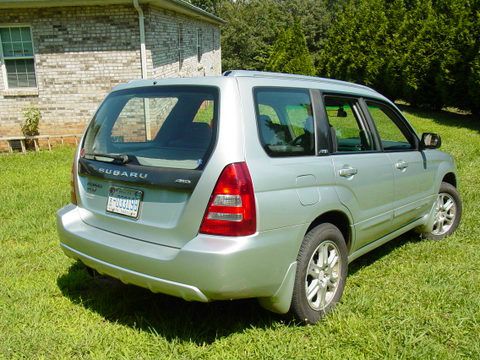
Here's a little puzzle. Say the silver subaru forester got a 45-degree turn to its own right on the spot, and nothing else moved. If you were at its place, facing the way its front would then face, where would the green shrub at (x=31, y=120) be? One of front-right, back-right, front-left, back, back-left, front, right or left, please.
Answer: back-left

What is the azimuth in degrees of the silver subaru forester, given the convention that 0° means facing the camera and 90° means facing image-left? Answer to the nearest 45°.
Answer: approximately 225°
